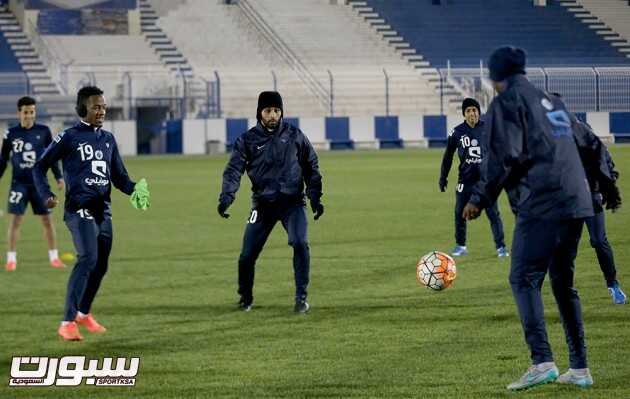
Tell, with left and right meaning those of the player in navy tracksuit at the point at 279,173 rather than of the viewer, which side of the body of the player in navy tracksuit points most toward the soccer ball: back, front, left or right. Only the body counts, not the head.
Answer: left

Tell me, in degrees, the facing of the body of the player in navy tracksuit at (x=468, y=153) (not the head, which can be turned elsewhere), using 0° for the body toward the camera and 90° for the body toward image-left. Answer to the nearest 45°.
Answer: approximately 0°

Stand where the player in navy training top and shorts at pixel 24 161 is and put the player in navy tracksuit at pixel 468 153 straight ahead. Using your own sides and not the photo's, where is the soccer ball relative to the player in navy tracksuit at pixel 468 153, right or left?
right

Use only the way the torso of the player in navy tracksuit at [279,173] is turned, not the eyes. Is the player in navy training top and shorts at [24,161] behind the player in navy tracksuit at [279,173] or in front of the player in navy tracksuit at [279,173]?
behind

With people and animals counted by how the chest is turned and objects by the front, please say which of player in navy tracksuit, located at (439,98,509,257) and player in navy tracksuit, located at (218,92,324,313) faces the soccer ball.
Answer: player in navy tracksuit, located at (439,98,509,257)

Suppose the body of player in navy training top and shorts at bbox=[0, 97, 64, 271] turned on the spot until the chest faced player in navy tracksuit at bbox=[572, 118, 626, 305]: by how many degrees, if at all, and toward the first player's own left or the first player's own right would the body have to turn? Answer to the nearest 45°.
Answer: approximately 45° to the first player's own left

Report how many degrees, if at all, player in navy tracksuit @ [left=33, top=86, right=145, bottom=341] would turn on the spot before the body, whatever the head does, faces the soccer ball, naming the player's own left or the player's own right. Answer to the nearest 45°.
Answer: approximately 45° to the player's own left

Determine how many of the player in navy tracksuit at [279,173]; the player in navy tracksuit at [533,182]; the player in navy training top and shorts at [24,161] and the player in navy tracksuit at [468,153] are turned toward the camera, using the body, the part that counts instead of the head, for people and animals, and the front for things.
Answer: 3

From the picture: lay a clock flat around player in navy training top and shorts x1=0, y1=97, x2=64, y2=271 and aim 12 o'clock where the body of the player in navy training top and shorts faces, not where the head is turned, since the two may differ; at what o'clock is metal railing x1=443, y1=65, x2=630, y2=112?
The metal railing is roughly at 7 o'clock from the player in navy training top and shorts.

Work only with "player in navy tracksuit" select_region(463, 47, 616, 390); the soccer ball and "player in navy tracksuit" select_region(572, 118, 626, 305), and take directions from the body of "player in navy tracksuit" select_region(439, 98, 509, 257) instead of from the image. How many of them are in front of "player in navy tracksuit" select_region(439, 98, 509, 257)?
3

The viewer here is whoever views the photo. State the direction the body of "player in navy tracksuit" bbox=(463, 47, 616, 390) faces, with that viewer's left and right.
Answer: facing away from the viewer and to the left of the viewer
